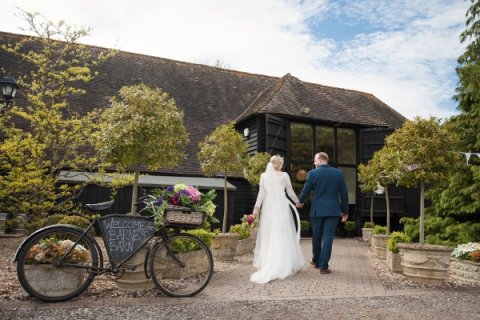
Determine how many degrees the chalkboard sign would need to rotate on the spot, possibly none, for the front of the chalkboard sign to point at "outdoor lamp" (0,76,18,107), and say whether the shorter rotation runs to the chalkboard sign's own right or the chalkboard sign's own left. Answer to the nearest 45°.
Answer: approximately 135° to the chalkboard sign's own right

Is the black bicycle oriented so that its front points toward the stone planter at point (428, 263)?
yes

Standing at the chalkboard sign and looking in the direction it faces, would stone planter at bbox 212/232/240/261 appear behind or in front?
behind

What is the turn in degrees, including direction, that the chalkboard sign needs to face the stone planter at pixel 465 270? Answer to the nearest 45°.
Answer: approximately 90° to its left

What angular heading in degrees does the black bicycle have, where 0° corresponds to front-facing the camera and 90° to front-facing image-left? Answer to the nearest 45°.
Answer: approximately 270°

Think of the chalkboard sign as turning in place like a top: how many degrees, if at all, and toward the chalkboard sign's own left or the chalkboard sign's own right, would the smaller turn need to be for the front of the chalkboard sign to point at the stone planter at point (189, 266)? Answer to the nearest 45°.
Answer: approximately 135° to the chalkboard sign's own left

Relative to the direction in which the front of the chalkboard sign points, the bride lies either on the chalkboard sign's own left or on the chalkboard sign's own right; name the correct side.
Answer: on the chalkboard sign's own left

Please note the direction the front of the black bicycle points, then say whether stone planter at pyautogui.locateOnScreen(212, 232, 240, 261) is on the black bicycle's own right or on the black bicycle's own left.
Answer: on the black bicycle's own left

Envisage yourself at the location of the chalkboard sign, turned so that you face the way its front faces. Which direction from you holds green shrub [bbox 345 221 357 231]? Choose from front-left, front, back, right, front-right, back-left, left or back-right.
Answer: back-left

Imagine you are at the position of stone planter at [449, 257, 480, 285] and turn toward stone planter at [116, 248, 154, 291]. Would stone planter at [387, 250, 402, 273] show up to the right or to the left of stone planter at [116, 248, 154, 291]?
right

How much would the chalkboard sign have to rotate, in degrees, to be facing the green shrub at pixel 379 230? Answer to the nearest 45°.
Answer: approximately 135° to its left
